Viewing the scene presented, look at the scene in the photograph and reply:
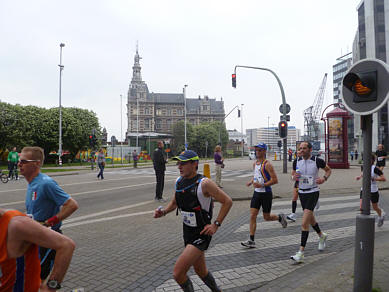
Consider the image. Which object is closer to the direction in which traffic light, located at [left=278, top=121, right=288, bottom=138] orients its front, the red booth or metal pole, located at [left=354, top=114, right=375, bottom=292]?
the metal pole

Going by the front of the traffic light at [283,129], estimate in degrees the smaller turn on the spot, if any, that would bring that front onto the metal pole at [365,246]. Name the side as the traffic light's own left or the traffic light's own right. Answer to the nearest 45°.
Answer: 0° — it already faces it

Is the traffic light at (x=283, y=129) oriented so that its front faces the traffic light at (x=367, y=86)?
yes

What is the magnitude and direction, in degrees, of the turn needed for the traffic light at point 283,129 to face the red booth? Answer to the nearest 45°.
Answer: approximately 135° to its left

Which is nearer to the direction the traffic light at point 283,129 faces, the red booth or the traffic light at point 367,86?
the traffic light

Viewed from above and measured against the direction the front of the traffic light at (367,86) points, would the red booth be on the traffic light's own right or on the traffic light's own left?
on the traffic light's own right
